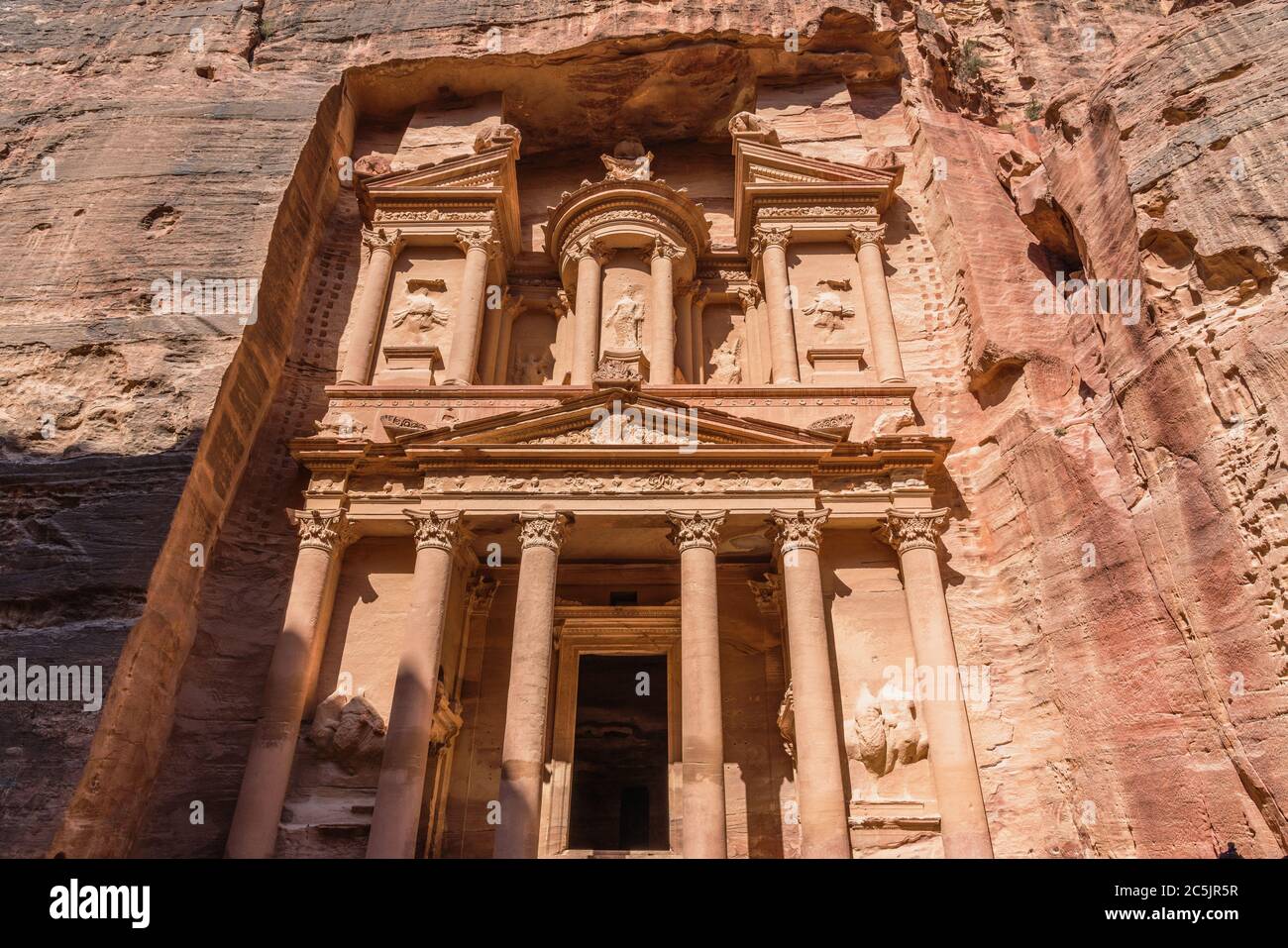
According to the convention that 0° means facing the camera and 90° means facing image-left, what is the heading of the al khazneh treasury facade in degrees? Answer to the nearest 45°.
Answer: approximately 0°
